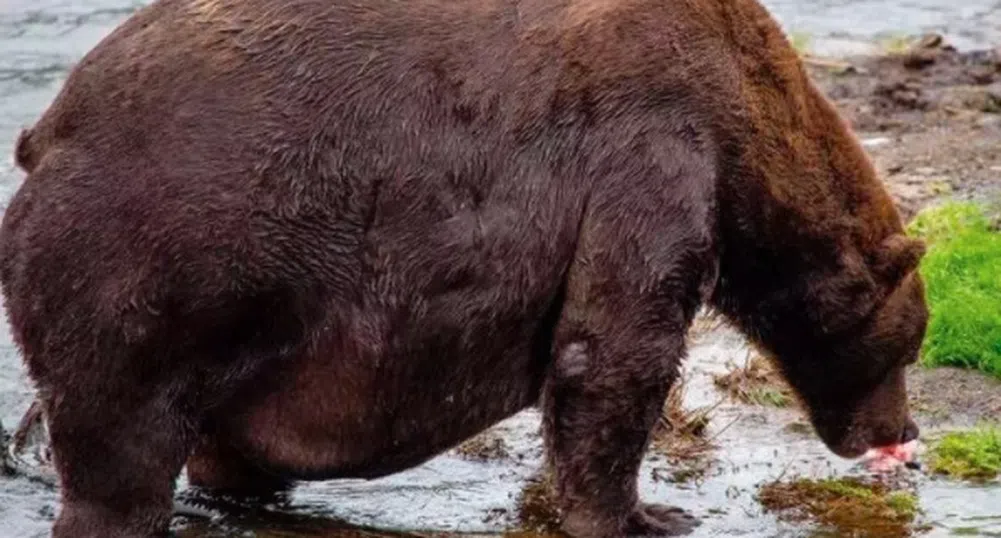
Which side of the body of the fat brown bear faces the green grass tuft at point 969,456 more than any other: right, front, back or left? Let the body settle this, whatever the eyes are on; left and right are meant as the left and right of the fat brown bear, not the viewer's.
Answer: front

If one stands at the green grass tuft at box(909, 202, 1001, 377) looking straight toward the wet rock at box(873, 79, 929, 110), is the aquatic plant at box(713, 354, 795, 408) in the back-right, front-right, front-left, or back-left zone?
back-left

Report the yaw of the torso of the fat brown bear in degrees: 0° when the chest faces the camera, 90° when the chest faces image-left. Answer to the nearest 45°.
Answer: approximately 270°

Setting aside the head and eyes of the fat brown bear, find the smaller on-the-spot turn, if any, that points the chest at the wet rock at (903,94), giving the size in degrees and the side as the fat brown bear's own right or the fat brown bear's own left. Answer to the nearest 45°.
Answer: approximately 45° to the fat brown bear's own left

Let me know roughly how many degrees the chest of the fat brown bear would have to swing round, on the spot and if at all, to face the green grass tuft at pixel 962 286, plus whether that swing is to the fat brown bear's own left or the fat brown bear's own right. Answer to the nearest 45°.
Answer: approximately 45° to the fat brown bear's own left
